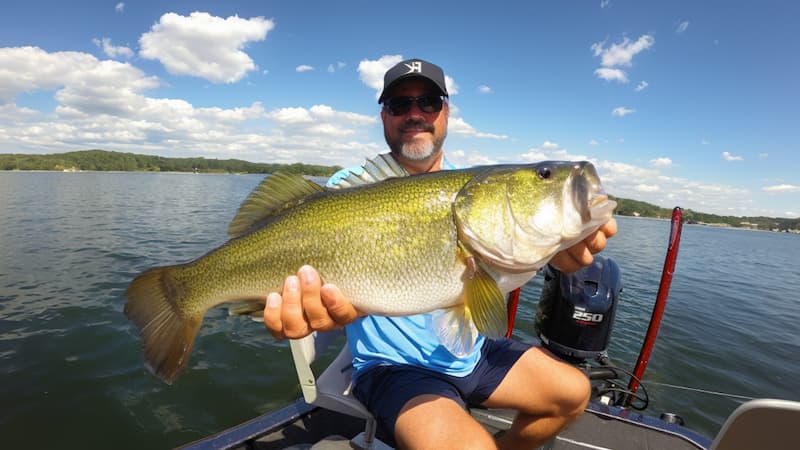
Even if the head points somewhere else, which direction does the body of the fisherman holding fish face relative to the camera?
toward the camera
